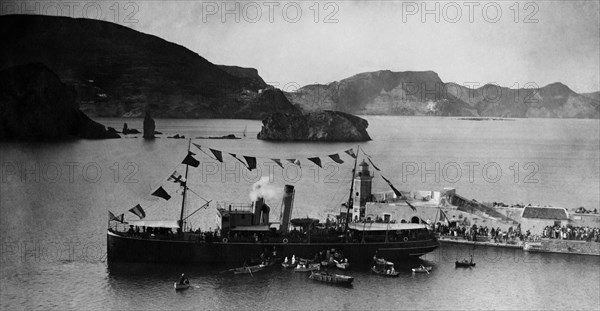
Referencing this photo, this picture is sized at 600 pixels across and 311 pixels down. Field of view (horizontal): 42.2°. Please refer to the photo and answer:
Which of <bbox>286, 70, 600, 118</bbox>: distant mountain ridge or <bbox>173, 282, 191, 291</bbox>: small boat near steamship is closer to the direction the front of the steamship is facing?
the small boat near steamship

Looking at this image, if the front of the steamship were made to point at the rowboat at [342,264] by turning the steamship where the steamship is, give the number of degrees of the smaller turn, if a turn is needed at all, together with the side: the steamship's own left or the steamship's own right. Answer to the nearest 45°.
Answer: approximately 180°

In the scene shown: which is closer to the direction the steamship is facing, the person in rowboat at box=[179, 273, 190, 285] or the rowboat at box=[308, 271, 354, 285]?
the person in rowboat

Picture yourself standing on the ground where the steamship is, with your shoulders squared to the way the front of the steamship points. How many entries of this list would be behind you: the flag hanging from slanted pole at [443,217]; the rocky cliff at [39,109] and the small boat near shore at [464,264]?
2

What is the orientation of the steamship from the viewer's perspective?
to the viewer's left
